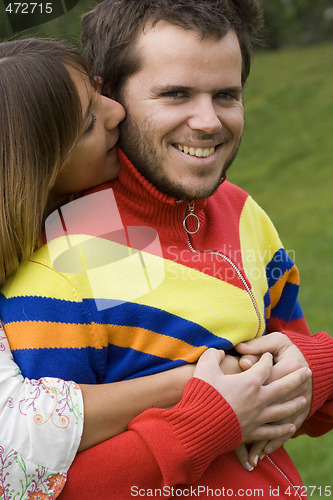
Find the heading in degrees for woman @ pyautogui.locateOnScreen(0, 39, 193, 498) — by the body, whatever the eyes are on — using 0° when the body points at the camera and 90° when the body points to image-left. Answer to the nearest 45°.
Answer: approximately 270°

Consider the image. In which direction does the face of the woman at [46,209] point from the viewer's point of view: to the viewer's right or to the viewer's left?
to the viewer's right

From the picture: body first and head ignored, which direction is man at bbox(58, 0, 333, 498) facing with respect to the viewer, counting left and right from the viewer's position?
facing the viewer and to the right of the viewer
